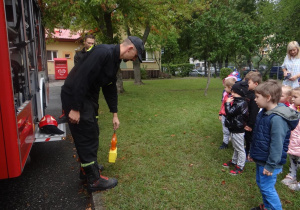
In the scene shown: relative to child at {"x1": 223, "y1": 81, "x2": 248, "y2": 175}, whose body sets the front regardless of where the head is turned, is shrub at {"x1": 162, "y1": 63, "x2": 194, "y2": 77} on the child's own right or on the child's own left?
on the child's own right

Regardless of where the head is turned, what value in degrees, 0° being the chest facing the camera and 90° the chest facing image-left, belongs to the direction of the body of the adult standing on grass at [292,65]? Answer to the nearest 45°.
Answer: approximately 45°

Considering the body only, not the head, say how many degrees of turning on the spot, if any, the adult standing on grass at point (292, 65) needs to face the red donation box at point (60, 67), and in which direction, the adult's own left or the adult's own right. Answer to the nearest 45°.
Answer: approximately 90° to the adult's own right

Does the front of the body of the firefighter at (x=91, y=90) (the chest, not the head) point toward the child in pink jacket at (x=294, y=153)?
yes

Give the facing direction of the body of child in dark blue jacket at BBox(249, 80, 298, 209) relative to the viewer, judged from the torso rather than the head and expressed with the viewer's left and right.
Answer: facing to the left of the viewer

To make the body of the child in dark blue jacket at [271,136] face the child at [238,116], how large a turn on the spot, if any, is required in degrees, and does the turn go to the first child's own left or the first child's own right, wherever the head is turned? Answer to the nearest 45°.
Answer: approximately 45° to the first child's own right

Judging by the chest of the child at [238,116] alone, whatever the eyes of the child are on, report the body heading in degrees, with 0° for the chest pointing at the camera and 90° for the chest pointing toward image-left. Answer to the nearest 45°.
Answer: approximately 90°

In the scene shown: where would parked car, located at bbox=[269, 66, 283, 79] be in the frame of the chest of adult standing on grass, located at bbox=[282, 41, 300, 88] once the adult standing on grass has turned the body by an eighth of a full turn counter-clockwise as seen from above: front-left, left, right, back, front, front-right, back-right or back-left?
back

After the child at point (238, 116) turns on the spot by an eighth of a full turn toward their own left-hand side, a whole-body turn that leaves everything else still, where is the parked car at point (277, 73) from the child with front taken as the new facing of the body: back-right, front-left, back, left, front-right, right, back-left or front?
back-right

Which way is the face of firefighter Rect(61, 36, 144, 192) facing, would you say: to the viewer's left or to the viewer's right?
to the viewer's right

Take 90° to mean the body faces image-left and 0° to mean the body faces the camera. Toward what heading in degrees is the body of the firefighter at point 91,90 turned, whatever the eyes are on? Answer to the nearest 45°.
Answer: approximately 270°

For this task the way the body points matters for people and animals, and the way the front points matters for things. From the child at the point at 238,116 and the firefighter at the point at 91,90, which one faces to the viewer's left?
the child
